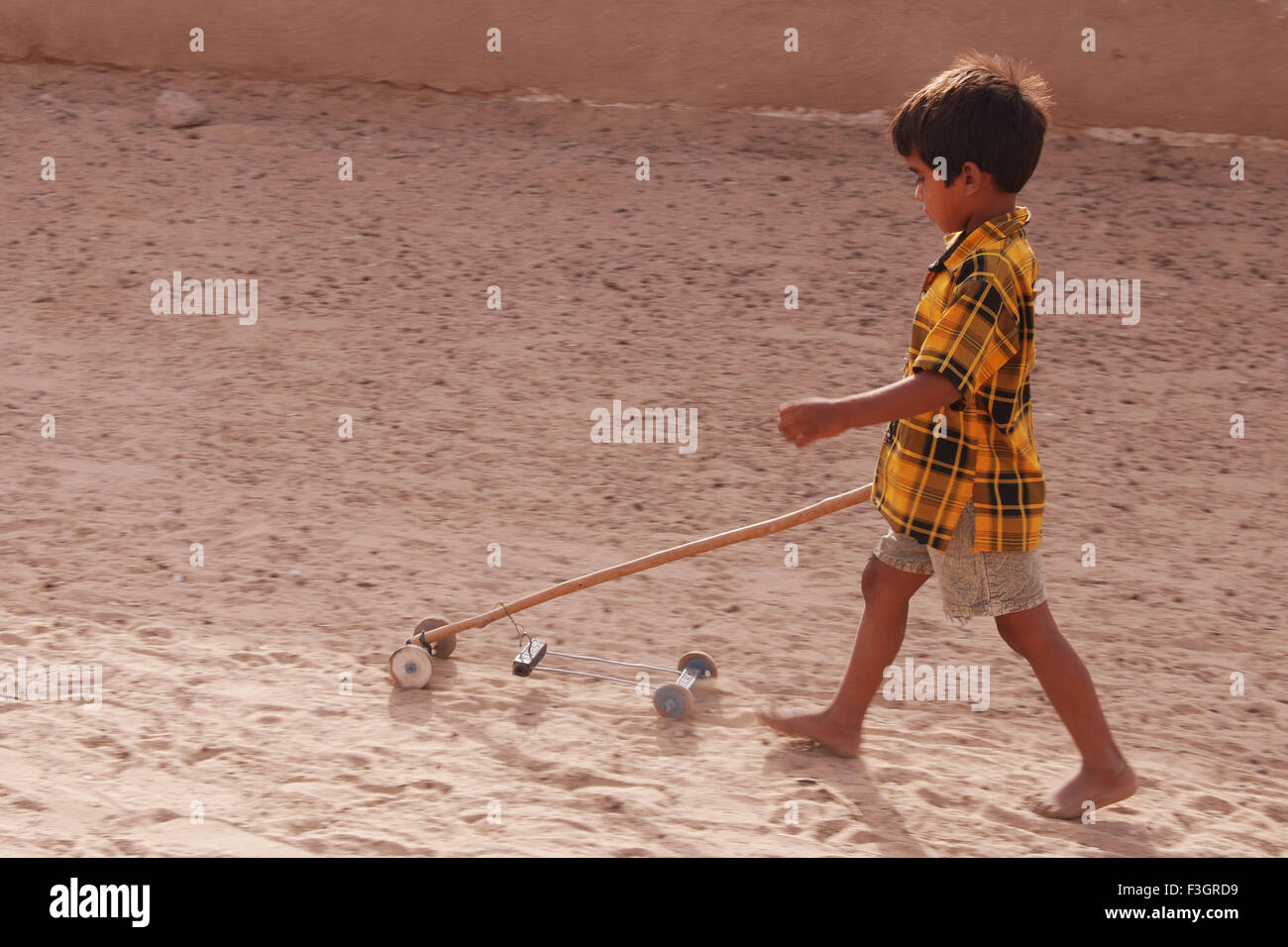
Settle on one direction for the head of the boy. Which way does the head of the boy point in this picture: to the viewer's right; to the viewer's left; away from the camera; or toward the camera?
to the viewer's left

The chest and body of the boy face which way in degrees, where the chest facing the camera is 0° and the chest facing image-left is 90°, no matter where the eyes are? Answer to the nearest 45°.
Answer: approximately 90°
